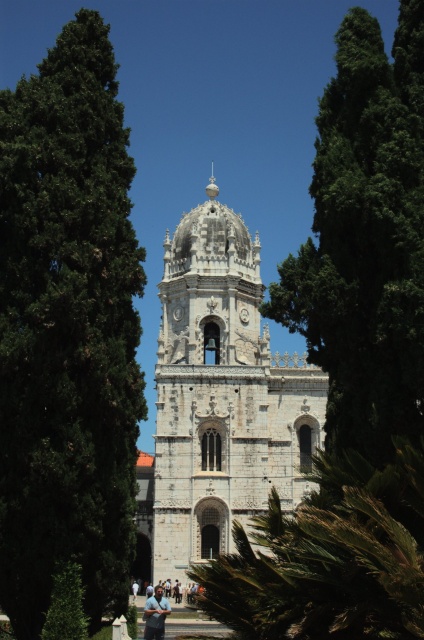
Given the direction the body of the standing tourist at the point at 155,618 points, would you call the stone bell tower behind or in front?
behind

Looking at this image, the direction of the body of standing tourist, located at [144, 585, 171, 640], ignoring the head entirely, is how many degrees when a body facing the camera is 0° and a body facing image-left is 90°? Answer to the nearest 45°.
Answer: approximately 0°
